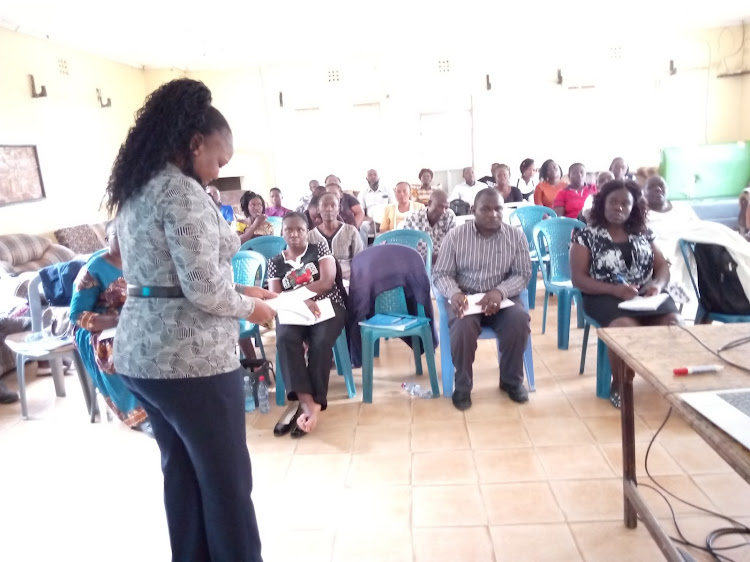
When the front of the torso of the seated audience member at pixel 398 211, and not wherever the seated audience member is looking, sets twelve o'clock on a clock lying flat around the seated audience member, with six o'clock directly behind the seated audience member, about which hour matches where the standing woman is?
The standing woman is roughly at 12 o'clock from the seated audience member.

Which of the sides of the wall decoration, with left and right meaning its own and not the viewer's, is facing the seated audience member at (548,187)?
front

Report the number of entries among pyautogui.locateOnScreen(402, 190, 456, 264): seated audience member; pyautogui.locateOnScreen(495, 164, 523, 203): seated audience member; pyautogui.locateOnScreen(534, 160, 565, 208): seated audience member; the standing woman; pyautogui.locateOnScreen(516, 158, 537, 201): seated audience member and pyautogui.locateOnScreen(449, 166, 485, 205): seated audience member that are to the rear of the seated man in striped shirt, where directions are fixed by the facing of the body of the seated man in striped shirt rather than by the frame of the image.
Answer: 5

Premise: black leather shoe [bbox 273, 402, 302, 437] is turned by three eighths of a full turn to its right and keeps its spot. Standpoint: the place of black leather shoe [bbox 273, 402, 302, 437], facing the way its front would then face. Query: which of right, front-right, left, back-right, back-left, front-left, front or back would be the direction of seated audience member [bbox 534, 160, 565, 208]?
front-right

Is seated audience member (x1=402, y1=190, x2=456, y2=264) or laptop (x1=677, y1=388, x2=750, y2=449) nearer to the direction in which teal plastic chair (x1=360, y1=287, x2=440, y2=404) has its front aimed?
the laptop

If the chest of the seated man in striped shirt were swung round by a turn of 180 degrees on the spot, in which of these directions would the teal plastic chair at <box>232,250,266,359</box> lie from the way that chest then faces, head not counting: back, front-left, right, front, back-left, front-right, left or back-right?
left

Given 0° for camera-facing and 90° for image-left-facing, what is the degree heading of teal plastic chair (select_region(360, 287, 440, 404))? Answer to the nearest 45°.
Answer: approximately 0°

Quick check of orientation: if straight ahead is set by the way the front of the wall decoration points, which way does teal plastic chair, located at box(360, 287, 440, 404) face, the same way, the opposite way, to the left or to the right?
to the right

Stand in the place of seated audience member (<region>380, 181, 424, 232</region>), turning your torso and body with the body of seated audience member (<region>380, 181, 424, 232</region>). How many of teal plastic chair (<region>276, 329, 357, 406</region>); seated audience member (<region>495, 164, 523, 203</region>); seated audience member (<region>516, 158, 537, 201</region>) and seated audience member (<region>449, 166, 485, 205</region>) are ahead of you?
1

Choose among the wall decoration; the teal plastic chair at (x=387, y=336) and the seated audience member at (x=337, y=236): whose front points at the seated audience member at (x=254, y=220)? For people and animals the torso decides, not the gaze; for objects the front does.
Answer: the wall decoration

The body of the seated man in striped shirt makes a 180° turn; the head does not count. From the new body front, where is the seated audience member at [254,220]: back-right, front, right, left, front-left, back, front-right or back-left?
front-left
